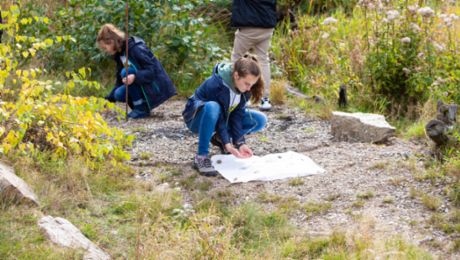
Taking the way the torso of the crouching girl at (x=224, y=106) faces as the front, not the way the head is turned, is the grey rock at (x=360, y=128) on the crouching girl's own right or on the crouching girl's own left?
on the crouching girl's own left

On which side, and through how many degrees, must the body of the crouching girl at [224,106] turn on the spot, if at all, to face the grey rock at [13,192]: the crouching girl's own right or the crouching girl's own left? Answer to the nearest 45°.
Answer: approximately 90° to the crouching girl's own right

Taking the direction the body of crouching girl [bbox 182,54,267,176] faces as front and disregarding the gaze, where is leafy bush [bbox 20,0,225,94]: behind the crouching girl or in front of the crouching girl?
behind

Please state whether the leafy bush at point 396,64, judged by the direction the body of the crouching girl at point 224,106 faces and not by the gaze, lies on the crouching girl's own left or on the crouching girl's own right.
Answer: on the crouching girl's own left

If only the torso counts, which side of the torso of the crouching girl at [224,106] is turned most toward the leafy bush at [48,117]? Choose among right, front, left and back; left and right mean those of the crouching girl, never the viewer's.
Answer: right

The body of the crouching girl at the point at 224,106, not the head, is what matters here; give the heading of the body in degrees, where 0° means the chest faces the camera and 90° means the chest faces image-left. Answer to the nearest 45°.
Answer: approximately 315°
